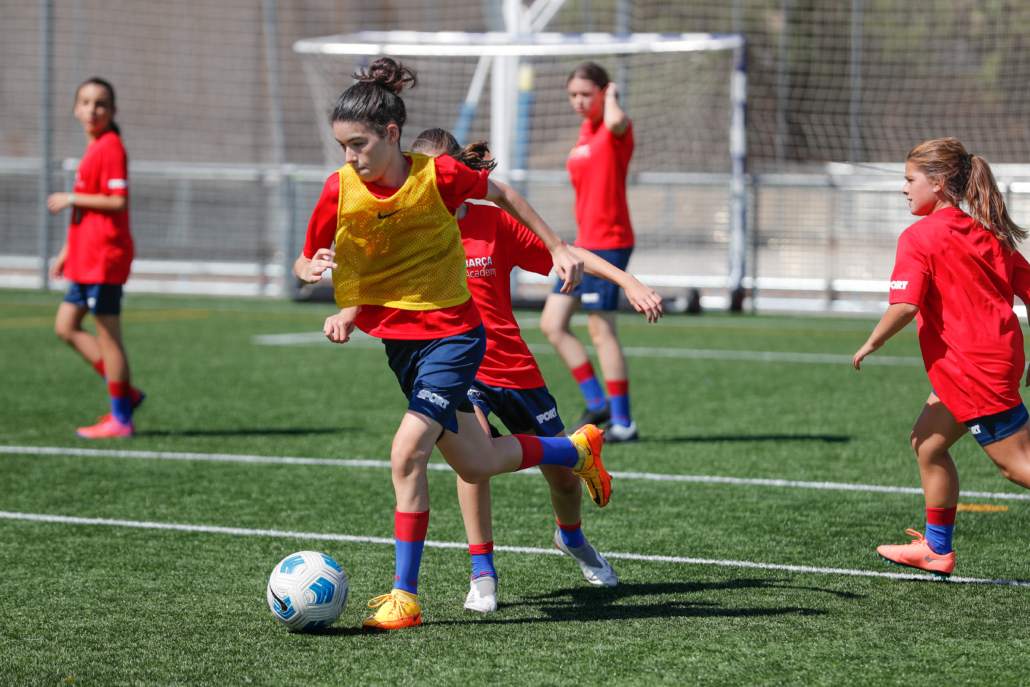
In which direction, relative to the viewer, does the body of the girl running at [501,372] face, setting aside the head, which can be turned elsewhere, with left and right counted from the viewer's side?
facing the viewer and to the left of the viewer

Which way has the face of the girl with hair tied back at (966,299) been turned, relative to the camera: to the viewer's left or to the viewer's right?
to the viewer's left

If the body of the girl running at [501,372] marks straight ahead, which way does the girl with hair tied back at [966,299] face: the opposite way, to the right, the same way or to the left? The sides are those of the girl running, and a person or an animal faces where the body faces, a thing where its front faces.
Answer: to the right

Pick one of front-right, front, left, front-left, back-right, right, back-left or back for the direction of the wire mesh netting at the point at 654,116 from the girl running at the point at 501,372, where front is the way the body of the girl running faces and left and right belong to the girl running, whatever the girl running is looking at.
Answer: back-right

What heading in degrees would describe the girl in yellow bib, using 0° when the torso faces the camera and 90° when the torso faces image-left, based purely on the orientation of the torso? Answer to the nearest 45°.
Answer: approximately 45°

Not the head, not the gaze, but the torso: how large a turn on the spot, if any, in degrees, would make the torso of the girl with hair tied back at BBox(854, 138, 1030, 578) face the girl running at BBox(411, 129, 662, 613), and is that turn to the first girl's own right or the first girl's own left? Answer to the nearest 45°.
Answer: approximately 45° to the first girl's own left

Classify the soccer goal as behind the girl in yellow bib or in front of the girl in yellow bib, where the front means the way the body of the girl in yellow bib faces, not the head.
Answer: behind

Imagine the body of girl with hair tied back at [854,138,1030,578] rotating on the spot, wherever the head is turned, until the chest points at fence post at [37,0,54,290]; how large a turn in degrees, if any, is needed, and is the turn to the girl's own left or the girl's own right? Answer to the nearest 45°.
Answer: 0° — they already face it

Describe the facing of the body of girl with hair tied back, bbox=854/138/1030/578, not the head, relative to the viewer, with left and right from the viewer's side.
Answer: facing away from the viewer and to the left of the viewer

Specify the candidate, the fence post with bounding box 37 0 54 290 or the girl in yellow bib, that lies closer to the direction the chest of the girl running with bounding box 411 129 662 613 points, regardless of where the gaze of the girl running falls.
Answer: the girl in yellow bib

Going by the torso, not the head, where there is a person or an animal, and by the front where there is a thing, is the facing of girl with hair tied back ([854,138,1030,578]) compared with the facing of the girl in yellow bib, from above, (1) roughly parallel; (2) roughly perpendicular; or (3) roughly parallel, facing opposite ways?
roughly perpendicular

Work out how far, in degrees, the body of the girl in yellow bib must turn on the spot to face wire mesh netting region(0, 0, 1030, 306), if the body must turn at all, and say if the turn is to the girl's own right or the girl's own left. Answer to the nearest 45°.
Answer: approximately 135° to the girl's own right

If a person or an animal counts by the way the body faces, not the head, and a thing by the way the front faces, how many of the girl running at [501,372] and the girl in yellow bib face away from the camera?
0
